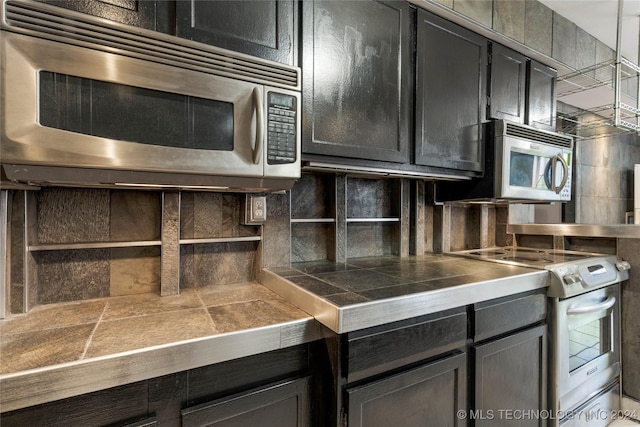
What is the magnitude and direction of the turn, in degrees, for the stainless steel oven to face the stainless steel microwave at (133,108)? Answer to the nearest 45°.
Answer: approximately 90° to its right

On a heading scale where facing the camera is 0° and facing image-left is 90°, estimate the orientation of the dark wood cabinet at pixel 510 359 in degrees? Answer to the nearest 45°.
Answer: approximately 315°

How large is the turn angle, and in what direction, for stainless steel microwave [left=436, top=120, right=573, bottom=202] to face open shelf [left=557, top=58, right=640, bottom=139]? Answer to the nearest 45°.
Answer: approximately 90° to its left

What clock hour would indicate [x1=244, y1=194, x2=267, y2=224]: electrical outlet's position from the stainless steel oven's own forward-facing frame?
The electrical outlet is roughly at 3 o'clock from the stainless steel oven.

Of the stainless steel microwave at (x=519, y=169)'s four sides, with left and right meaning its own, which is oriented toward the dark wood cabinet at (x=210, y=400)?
right

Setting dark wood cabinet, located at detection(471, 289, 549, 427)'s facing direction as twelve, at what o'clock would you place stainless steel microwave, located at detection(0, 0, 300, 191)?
The stainless steel microwave is roughly at 3 o'clock from the dark wood cabinet.

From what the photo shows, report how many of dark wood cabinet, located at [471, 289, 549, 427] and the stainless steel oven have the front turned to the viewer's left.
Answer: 0

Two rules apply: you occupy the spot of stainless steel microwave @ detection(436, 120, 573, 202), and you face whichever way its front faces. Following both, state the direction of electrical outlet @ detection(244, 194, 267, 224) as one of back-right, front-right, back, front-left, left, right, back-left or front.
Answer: right

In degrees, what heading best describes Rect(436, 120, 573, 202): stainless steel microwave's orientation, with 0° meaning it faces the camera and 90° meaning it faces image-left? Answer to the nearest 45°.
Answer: approximately 315°

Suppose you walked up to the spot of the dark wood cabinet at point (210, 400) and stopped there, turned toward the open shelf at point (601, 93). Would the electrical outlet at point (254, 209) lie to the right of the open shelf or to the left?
left
